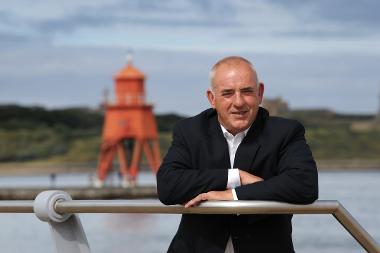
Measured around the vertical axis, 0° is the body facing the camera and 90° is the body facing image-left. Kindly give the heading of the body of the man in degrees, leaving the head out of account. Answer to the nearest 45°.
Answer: approximately 0°
